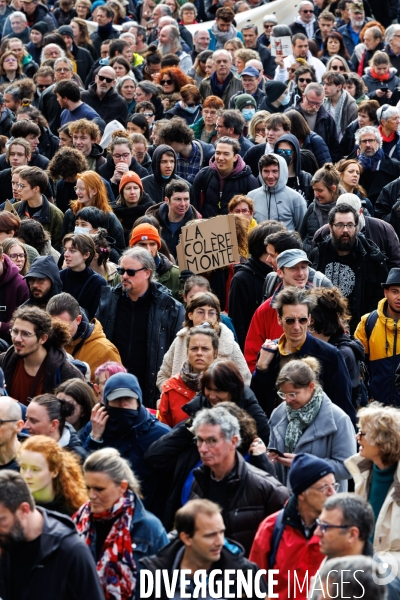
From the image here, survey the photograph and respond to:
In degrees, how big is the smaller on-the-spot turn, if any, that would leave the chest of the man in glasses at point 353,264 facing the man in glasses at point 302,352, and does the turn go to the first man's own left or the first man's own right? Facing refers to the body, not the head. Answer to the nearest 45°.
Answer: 0° — they already face them

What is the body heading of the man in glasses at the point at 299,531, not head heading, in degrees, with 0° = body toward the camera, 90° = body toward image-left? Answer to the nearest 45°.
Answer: approximately 315°

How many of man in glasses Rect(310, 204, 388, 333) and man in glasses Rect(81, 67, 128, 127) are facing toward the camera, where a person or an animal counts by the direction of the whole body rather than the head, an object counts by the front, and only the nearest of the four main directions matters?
2

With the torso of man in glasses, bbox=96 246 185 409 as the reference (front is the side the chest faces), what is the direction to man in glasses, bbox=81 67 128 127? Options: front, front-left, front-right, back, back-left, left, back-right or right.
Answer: back-right

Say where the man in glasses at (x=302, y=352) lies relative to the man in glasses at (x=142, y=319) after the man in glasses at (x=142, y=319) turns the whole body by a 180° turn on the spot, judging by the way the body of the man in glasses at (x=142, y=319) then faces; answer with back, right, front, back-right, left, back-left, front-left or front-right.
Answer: right

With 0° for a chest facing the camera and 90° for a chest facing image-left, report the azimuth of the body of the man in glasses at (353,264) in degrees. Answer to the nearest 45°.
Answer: approximately 0°

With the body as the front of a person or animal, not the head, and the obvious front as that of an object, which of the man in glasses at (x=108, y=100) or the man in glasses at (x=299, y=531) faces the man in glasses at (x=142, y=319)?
the man in glasses at (x=108, y=100)

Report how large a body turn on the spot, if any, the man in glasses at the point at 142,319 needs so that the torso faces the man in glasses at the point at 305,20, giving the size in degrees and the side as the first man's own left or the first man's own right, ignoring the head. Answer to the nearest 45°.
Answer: approximately 135° to the first man's own right

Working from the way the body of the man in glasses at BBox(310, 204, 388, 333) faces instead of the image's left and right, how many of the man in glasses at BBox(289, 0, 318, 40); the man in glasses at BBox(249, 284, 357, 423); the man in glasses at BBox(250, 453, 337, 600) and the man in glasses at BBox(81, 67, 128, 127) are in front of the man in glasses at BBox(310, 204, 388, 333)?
2

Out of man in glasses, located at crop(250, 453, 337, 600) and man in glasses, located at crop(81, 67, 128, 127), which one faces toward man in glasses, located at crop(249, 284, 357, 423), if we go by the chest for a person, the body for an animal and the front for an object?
man in glasses, located at crop(81, 67, 128, 127)

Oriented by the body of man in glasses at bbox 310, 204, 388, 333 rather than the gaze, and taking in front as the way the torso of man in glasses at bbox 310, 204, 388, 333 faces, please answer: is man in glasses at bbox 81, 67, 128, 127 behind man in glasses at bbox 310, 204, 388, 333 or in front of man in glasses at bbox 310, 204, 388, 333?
behind

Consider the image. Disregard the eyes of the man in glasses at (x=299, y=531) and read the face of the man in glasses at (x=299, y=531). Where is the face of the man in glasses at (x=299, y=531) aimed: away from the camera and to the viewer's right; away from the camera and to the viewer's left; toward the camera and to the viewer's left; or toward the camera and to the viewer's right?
toward the camera and to the viewer's right
